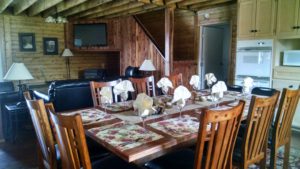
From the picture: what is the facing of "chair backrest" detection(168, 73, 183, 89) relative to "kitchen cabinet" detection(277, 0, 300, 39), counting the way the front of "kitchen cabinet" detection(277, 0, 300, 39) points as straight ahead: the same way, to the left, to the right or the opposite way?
to the left

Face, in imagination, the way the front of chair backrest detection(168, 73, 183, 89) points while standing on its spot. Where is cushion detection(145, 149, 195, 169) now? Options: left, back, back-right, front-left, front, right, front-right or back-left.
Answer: front-right

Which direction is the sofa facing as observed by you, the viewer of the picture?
facing away from the viewer and to the left of the viewer

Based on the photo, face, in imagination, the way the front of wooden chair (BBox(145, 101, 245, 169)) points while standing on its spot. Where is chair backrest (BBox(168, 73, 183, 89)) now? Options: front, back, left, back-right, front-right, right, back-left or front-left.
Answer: front-right

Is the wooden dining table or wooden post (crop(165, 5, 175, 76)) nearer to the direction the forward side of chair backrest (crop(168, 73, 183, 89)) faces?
the wooden dining table

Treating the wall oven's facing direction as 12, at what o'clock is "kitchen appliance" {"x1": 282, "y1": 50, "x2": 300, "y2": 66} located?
The kitchen appliance is roughly at 10 o'clock from the wall oven.

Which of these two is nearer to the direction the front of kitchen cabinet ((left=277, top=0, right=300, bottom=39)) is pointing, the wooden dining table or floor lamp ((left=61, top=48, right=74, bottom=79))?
the wooden dining table

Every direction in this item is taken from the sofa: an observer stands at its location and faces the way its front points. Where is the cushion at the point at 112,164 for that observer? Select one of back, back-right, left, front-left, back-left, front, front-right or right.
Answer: back-left

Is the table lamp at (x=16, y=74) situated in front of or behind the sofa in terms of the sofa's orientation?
in front

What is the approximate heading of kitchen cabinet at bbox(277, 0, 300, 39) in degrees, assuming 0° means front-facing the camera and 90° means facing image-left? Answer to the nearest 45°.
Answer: approximately 0°

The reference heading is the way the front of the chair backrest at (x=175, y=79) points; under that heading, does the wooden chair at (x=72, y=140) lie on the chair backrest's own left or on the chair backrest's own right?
on the chair backrest's own right
